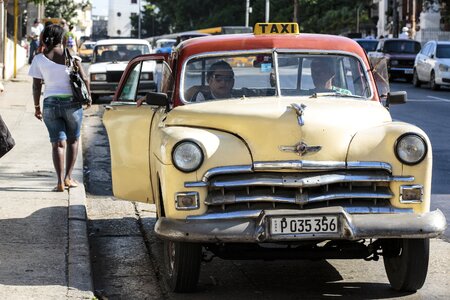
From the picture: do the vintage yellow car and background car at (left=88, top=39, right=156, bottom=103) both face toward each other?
no

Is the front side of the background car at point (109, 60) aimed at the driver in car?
yes

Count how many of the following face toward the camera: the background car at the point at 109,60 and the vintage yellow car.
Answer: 2

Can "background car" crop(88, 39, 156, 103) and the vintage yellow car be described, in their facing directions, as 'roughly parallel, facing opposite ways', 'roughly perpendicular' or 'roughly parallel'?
roughly parallel

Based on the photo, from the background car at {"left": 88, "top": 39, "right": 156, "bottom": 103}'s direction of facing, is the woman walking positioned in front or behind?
in front

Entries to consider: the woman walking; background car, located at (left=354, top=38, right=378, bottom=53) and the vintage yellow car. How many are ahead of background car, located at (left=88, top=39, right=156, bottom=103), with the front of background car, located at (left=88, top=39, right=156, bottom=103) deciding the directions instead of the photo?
2

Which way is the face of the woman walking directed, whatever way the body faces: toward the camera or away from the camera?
away from the camera

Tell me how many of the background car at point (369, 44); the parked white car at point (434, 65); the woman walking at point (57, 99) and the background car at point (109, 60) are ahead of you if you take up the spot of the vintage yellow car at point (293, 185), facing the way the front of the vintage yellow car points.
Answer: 0

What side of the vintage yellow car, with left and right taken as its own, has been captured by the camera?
front

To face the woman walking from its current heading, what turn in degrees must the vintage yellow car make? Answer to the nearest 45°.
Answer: approximately 135° to its right

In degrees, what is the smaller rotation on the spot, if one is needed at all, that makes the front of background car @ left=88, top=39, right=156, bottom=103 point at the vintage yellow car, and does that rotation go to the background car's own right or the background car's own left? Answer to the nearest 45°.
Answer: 0° — it already faces it

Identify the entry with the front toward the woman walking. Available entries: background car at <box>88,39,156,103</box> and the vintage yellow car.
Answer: the background car

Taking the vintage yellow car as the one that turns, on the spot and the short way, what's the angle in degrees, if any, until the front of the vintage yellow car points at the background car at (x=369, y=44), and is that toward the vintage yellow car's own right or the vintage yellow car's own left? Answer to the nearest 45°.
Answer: approximately 180°

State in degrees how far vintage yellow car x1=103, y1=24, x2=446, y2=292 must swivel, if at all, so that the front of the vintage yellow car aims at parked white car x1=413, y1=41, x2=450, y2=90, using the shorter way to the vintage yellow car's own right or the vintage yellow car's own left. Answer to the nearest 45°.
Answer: approximately 180°

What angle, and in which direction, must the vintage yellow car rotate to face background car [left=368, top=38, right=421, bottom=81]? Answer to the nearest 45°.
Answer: approximately 180°

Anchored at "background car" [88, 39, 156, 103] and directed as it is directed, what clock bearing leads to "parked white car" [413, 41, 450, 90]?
The parked white car is roughly at 8 o'clock from the background car.

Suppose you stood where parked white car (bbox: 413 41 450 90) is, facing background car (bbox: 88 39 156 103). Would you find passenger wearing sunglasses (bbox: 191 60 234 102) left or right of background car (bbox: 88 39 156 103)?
left
